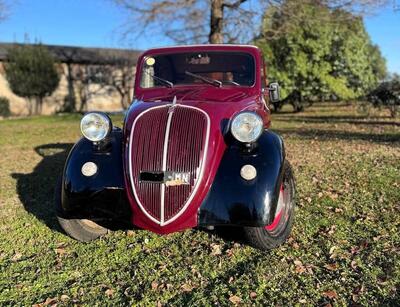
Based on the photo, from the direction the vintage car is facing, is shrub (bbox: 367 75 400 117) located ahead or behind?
behind

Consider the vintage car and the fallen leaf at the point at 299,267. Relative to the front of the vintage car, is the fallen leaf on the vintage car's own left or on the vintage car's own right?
on the vintage car's own left

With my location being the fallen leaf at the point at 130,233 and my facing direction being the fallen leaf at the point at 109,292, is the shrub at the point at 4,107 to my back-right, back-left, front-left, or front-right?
back-right

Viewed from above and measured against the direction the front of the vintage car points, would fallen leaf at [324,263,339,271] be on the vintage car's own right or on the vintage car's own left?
on the vintage car's own left

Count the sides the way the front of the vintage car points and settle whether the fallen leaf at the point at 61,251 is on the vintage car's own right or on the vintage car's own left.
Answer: on the vintage car's own right

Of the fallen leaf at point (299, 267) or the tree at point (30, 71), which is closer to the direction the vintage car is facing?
the fallen leaf

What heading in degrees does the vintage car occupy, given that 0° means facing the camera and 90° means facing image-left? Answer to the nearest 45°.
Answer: approximately 0°
